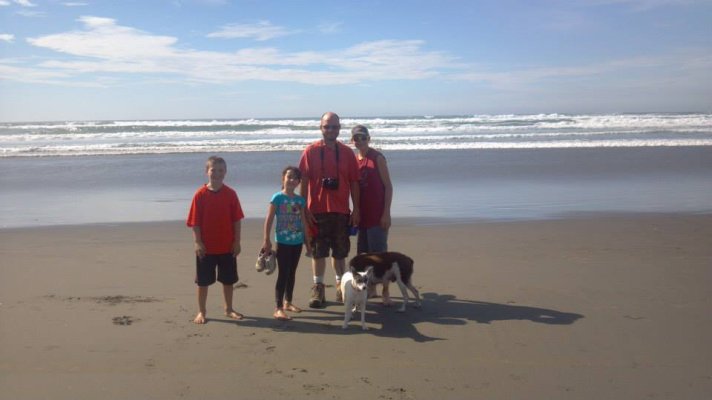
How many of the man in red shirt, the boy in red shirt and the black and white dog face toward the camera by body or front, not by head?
2

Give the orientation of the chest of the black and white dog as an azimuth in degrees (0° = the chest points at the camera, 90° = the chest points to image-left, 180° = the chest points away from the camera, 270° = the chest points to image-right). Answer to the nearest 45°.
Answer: approximately 90°

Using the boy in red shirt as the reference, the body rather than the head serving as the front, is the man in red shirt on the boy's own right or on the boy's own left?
on the boy's own left

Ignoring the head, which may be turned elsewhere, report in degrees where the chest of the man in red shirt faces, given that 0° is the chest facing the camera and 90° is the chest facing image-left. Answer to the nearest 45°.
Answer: approximately 0°

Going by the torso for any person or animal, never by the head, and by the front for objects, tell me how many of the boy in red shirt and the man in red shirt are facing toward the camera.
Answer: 2

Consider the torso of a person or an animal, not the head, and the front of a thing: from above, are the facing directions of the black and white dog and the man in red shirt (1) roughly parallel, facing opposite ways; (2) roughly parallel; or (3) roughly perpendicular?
roughly perpendicular

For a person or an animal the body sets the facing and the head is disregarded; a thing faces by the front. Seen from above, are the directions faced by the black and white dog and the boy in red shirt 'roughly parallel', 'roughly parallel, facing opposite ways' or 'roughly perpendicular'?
roughly perpendicular

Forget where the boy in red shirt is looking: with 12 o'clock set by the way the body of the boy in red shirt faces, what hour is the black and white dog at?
The black and white dog is roughly at 9 o'clock from the boy in red shirt.
